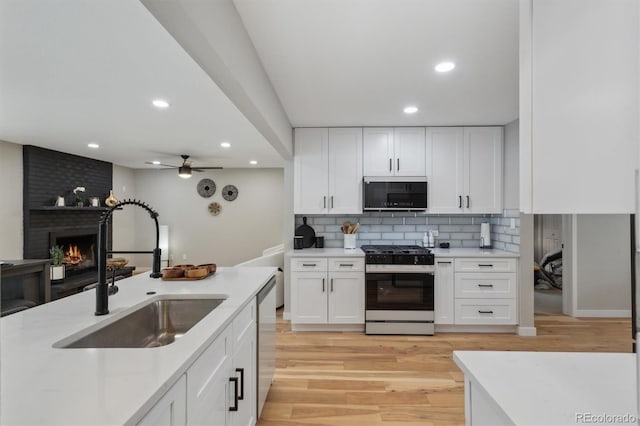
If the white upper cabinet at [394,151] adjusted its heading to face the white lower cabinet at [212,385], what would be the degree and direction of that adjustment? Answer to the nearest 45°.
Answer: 0° — it already faces it

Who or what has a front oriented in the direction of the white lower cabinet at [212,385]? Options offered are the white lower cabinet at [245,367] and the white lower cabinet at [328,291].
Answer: the white lower cabinet at [328,291]

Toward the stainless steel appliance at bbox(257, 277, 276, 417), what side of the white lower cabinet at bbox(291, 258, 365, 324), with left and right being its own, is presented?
front

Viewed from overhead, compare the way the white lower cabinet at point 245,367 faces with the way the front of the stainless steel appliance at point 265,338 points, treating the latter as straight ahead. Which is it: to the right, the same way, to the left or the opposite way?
the same way

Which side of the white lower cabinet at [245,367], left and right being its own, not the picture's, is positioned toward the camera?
right

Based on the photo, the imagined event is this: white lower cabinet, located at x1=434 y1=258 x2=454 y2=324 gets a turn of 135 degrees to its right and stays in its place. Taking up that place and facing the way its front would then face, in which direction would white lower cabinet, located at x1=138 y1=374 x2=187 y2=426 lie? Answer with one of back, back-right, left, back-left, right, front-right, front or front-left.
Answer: back-left

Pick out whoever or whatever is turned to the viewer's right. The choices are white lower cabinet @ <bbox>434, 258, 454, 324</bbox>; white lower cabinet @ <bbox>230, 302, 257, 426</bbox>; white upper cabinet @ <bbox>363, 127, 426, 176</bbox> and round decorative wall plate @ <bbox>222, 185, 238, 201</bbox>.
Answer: white lower cabinet @ <bbox>230, 302, 257, 426</bbox>

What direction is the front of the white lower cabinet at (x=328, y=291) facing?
toward the camera

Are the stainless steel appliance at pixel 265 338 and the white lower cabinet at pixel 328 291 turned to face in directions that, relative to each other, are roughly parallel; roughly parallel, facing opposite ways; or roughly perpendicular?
roughly perpendicular

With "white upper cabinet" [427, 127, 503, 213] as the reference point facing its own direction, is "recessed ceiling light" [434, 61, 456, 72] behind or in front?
in front

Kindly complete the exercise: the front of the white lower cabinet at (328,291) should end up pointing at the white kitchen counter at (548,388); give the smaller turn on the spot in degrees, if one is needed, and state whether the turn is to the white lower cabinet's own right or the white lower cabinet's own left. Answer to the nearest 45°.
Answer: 0° — it already faces it

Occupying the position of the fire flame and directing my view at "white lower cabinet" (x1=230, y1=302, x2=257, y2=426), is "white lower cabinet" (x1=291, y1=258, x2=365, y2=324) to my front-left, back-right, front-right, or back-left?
front-left

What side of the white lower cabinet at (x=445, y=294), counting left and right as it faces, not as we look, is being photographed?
front

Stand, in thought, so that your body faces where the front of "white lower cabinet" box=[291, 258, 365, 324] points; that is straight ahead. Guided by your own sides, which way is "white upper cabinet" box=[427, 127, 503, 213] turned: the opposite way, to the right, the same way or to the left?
the same way

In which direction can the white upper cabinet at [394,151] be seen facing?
toward the camera

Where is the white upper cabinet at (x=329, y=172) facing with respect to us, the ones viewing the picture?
facing the viewer

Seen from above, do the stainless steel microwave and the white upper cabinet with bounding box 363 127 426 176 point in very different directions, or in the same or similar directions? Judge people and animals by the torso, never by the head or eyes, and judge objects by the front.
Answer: same or similar directions

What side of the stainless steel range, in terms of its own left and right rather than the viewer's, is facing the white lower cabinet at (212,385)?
front
